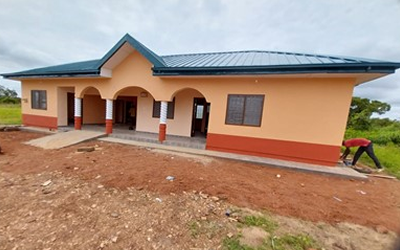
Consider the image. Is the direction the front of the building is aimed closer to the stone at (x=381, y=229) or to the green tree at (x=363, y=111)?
the stone

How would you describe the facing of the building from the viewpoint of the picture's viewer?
facing the viewer and to the left of the viewer

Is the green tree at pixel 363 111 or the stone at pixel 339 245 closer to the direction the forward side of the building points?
the stone

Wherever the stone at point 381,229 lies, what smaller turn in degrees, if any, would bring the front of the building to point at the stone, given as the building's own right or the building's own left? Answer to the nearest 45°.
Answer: approximately 45° to the building's own left

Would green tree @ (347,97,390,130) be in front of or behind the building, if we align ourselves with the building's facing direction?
behind
